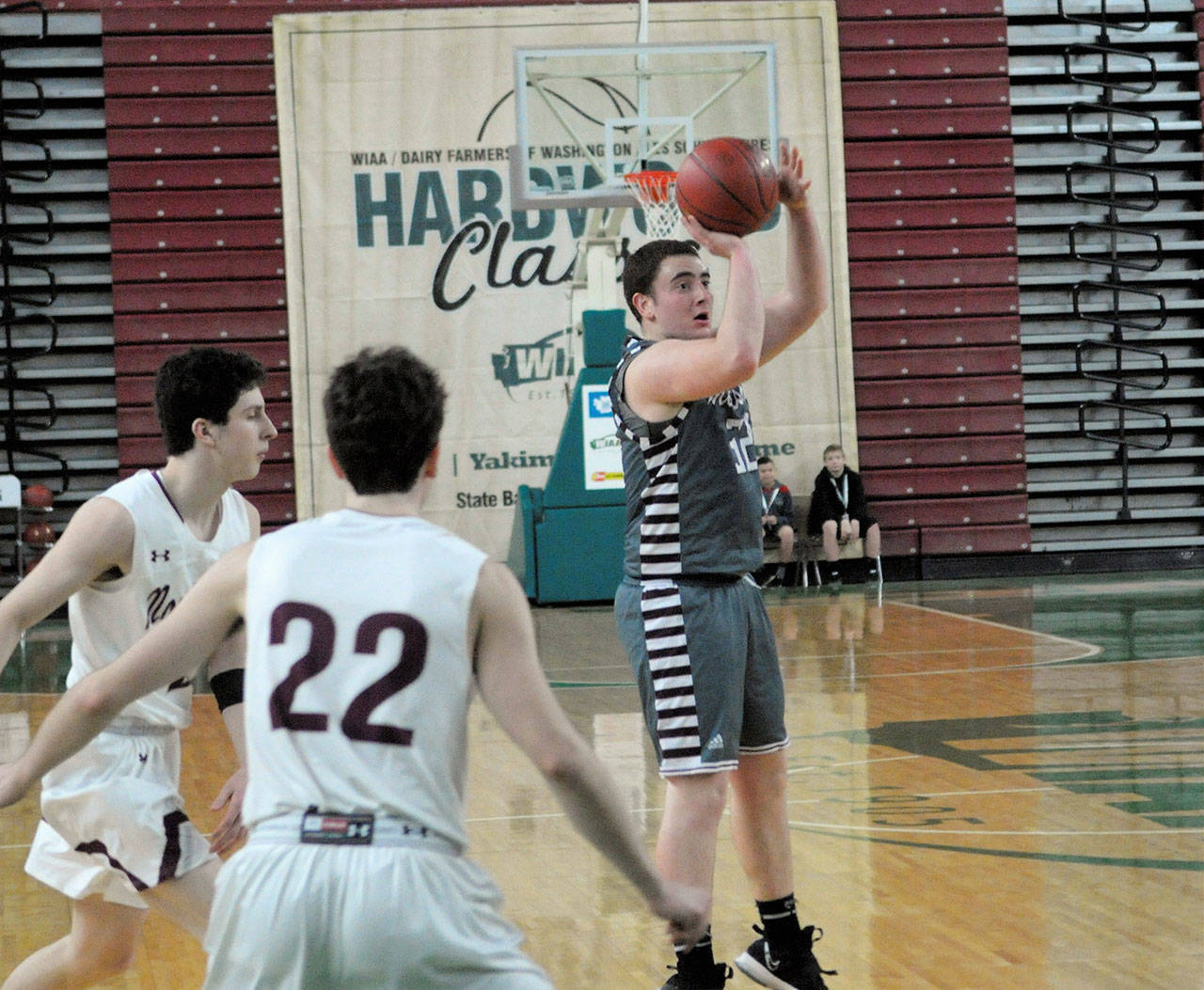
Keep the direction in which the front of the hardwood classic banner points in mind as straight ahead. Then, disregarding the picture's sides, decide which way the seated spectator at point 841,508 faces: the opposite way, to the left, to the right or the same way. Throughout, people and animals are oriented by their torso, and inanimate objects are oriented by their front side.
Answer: the same way

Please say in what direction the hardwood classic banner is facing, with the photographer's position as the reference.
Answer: facing the viewer

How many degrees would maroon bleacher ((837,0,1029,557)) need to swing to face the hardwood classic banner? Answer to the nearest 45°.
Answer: approximately 90° to its right

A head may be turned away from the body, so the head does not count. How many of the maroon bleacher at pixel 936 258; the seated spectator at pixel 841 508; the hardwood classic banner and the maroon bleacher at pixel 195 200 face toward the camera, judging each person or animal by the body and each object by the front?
4

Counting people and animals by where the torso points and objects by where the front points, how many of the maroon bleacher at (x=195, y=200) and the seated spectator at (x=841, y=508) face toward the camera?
2

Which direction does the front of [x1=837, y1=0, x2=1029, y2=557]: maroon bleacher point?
toward the camera

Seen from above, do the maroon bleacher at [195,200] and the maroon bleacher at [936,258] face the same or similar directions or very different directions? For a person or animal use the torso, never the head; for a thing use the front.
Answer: same or similar directions

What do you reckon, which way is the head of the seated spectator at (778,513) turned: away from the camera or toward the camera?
toward the camera

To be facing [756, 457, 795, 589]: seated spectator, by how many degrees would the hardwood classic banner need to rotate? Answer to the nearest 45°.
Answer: approximately 90° to its left

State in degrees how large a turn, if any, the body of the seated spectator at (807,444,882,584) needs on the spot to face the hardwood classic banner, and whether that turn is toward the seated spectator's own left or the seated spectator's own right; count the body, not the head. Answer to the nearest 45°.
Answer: approximately 90° to the seated spectator's own right

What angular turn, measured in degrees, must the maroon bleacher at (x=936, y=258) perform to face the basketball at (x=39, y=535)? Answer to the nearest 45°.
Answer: approximately 45° to its right

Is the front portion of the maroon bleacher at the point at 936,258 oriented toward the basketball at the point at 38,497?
no

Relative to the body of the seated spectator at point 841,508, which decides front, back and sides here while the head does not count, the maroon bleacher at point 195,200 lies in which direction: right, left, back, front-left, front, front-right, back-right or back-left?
right

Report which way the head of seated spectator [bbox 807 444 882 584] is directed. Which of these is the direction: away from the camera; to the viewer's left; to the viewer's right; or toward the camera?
toward the camera
